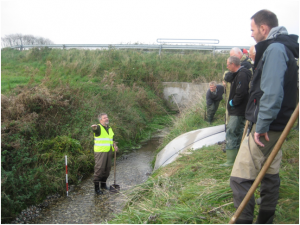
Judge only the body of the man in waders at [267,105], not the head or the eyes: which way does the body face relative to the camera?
to the viewer's left

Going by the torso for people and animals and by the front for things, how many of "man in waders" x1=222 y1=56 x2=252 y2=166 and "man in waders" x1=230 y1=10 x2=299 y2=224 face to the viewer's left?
2

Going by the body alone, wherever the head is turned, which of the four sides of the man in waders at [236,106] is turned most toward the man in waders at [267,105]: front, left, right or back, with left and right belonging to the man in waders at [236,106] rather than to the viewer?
left

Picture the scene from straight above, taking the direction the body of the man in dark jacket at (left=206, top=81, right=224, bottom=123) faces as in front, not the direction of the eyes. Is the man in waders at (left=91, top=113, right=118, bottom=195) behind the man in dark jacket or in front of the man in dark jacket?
in front

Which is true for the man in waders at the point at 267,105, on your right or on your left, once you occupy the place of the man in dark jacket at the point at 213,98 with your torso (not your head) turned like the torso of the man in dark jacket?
on your left

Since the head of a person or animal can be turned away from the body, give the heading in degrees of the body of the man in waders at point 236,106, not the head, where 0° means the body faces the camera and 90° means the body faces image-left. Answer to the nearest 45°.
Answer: approximately 90°

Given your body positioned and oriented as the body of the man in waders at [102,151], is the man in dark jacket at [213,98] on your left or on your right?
on your left

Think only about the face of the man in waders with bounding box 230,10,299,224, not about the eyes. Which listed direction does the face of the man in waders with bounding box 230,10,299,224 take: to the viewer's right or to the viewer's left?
to the viewer's left

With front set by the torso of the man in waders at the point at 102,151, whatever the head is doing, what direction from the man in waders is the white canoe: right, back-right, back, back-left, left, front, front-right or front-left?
front-left

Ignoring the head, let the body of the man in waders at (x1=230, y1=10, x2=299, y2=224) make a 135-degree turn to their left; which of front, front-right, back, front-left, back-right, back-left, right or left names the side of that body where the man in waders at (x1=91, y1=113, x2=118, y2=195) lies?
back

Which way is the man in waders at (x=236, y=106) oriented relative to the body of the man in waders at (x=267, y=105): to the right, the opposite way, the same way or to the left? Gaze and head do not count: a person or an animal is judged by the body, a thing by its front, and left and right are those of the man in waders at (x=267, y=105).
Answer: the same way

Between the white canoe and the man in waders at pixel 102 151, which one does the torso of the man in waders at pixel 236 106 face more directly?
the man in waders

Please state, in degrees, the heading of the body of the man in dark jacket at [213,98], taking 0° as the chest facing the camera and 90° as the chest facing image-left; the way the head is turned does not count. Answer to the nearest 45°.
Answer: approximately 45°
